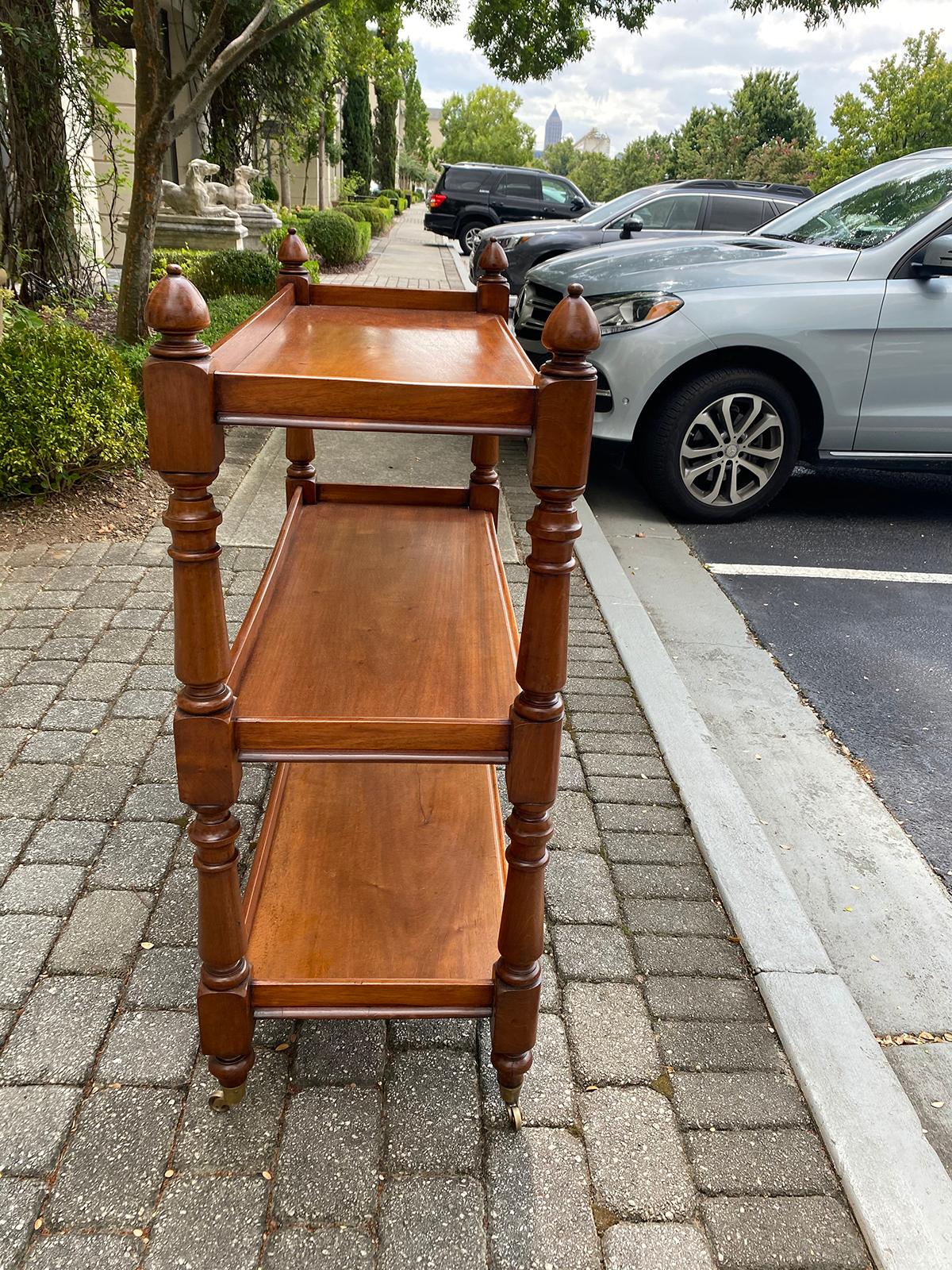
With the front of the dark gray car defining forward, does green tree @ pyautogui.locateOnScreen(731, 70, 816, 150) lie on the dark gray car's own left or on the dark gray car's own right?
on the dark gray car's own right

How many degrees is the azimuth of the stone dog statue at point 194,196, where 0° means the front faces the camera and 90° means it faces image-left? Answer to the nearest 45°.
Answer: approximately 270°

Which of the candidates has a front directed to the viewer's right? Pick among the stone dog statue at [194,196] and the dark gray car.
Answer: the stone dog statue

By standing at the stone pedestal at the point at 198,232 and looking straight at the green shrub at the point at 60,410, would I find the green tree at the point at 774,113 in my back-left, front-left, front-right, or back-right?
back-left

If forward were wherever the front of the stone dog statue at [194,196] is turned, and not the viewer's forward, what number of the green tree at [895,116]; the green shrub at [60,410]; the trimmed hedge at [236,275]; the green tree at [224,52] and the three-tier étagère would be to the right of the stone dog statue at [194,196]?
4

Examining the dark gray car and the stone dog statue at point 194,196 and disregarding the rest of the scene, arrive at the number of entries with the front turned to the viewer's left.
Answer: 1
